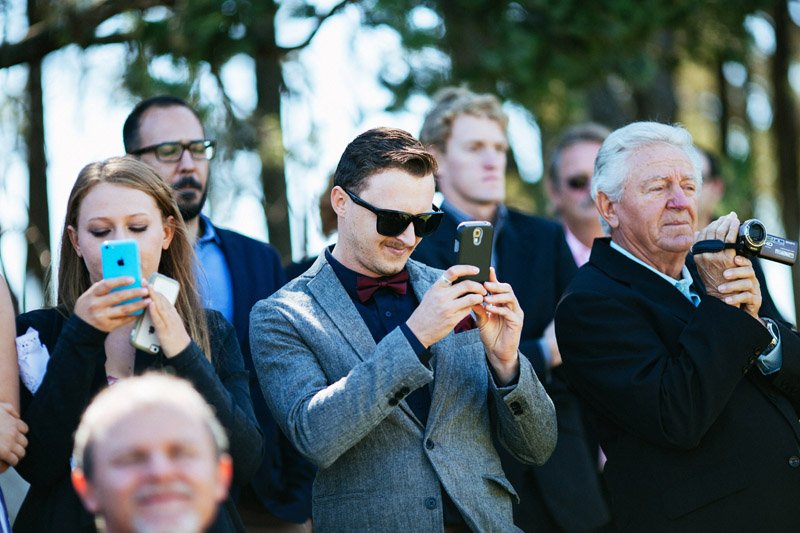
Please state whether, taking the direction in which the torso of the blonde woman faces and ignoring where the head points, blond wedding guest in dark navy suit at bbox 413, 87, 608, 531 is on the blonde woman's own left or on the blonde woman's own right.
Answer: on the blonde woman's own left

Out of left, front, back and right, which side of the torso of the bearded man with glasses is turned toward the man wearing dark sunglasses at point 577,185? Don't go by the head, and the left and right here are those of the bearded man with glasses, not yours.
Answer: left

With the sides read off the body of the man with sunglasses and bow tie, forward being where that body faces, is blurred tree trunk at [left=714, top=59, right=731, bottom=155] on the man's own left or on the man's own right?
on the man's own left

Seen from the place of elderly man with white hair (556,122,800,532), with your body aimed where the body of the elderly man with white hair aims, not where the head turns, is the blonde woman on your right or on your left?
on your right

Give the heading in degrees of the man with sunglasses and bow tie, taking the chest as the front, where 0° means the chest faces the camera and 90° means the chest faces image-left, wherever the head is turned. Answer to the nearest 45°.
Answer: approximately 315°

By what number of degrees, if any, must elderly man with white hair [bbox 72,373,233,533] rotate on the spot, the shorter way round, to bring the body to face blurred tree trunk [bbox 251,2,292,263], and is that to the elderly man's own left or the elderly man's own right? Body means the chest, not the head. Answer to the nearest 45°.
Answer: approximately 180°

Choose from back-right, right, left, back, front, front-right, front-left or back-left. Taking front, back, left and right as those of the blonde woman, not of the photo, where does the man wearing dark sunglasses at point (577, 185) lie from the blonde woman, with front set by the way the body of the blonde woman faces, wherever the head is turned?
back-left

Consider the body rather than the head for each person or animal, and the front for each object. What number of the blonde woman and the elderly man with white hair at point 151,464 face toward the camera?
2

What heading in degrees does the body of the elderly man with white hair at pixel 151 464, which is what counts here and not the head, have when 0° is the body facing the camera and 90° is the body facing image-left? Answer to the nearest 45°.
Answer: approximately 0°
